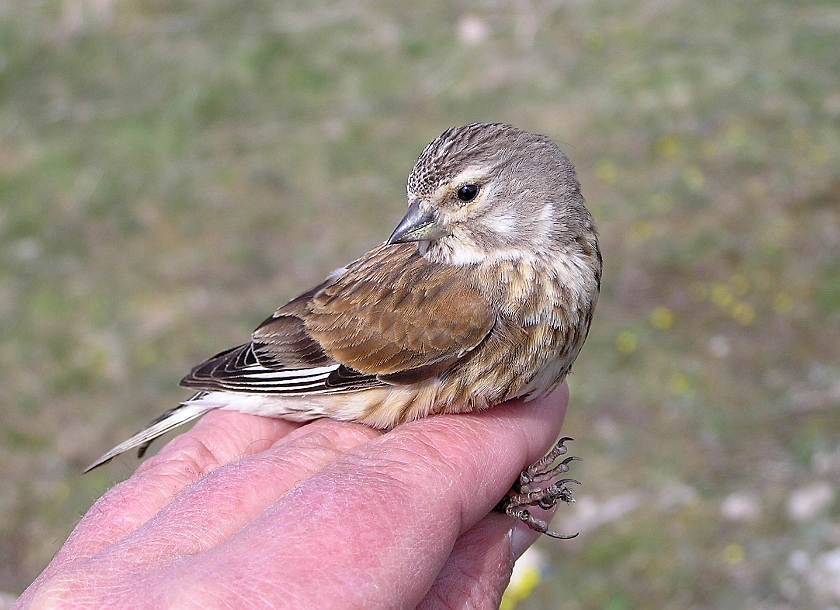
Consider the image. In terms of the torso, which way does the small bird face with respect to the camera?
to the viewer's right
